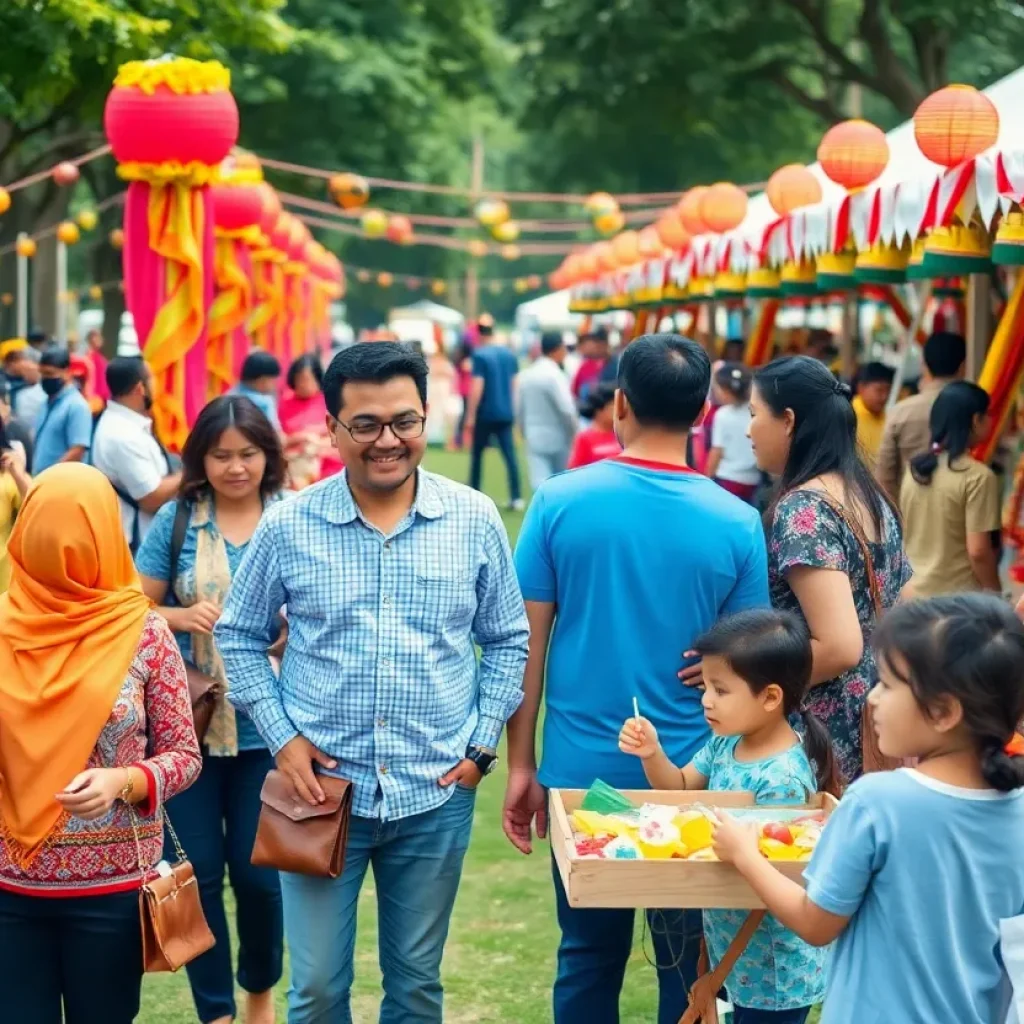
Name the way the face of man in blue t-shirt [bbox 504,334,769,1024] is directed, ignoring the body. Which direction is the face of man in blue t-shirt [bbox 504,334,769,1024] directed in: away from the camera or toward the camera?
away from the camera

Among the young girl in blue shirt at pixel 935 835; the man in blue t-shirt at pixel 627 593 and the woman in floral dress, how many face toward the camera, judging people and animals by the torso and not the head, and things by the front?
0

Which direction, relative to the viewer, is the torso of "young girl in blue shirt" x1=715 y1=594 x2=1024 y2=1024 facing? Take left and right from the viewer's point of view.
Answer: facing away from the viewer and to the left of the viewer

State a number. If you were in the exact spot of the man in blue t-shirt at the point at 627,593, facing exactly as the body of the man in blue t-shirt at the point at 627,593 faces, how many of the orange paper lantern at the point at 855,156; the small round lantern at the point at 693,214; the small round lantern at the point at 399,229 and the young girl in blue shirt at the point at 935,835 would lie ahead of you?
3

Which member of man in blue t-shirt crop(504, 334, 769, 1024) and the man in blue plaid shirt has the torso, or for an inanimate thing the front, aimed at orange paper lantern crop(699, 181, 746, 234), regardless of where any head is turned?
the man in blue t-shirt

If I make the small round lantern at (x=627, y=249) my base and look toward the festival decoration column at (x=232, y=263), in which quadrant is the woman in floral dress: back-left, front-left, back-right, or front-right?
front-left

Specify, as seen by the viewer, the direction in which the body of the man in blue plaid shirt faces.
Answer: toward the camera

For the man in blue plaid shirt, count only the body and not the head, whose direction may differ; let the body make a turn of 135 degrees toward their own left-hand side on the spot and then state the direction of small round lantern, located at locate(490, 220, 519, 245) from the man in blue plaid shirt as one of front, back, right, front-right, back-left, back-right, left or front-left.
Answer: front-left

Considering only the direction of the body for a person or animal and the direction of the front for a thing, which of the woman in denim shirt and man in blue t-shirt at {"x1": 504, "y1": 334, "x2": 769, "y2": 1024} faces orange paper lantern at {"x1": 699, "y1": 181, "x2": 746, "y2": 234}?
the man in blue t-shirt

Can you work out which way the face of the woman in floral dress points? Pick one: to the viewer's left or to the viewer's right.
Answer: to the viewer's left

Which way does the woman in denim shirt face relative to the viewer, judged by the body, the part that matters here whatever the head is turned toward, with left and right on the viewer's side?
facing the viewer

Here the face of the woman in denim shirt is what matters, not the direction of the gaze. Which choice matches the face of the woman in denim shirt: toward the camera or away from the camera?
toward the camera

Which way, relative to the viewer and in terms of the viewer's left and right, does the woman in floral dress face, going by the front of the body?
facing away from the viewer and to the left of the viewer

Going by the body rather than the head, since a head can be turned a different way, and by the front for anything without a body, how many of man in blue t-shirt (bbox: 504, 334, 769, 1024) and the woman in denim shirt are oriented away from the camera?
1

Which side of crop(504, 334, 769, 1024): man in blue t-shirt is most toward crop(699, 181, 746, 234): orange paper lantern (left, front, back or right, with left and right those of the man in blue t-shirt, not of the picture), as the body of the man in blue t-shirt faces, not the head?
front

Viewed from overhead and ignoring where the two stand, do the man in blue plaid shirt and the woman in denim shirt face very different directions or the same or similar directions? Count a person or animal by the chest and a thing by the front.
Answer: same or similar directions

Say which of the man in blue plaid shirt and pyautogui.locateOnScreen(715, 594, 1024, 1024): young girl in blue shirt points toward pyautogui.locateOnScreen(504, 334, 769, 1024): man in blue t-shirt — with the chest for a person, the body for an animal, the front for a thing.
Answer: the young girl in blue shirt

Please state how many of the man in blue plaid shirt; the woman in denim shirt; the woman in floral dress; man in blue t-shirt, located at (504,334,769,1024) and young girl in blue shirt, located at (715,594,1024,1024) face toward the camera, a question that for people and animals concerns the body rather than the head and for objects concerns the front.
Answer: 2

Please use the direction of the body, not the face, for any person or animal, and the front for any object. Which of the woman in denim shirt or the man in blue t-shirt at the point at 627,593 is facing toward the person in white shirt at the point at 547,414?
the man in blue t-shirt

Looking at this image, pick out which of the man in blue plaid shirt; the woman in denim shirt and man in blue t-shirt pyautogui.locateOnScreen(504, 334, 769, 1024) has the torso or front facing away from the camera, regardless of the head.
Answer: the man in blue t-shirt
